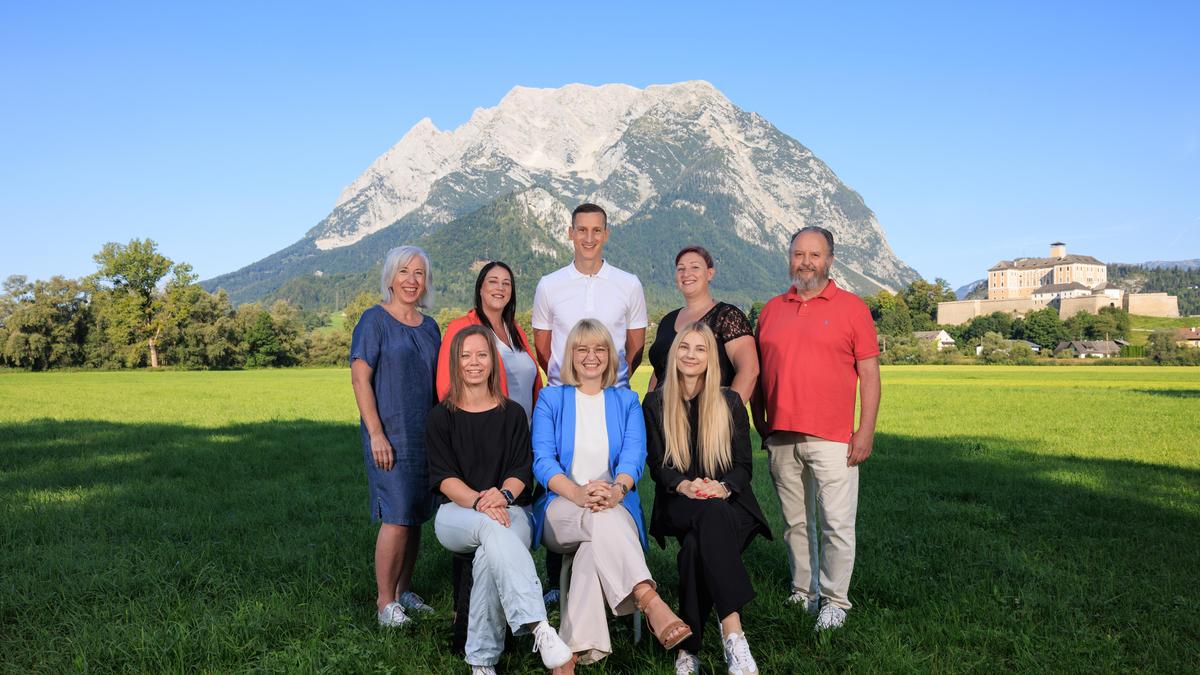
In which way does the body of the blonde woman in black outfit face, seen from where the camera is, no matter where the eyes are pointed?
toward the camera

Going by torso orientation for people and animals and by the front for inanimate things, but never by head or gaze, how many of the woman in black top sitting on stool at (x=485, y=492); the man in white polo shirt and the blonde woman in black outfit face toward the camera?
3

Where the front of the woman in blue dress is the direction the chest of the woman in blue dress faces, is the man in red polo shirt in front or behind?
in front

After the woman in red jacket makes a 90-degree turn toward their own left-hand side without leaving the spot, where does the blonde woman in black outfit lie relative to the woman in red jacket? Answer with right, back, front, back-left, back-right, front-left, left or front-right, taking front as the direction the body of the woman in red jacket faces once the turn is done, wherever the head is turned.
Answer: right

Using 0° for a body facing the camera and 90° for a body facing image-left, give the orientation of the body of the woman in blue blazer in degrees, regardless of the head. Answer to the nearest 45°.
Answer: approximately 0°

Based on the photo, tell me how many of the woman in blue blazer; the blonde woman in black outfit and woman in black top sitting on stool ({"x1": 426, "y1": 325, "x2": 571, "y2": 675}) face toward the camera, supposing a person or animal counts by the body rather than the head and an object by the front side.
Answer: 3

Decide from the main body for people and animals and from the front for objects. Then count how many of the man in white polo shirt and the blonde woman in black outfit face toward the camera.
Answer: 2

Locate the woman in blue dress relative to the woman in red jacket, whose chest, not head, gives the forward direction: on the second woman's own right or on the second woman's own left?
on the second woman's own right

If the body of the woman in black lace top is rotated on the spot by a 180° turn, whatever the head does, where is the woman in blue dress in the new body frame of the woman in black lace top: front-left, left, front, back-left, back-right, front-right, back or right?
back-left

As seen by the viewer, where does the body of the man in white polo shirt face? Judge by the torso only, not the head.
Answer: toward the camera

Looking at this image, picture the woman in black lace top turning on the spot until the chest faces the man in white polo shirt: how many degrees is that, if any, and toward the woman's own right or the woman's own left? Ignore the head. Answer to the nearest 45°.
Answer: approximately 45° to the woman's own right

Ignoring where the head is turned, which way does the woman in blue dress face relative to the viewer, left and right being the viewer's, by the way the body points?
facing the viewer and to the right of the viewer
